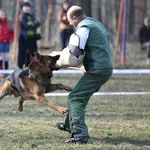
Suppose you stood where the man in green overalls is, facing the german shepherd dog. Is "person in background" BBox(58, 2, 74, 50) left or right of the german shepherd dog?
right

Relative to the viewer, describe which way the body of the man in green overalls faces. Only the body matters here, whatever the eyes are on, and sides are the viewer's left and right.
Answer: facing to the left of the viewer

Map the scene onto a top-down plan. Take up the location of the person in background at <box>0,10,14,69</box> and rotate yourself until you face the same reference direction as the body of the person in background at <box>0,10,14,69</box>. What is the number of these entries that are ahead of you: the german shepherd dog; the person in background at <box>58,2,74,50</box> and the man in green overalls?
2

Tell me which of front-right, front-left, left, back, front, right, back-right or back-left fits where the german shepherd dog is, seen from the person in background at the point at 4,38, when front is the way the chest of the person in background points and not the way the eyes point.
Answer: front

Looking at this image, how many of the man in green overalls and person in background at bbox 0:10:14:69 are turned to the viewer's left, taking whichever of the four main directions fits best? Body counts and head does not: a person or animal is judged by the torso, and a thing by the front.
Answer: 1

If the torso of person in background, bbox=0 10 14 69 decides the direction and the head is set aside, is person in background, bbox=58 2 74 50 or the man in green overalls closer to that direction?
the man in green overalls

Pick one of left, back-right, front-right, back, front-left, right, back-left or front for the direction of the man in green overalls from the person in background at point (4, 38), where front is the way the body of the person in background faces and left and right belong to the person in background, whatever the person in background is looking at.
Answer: front

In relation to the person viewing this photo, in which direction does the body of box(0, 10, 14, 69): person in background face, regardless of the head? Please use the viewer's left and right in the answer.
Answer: facing the viewer

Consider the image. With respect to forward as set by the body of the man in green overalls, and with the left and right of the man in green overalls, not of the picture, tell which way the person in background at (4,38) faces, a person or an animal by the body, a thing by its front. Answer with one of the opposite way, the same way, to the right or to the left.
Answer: to the left

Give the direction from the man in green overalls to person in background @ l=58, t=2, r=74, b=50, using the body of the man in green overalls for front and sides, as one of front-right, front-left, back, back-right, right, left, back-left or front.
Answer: right

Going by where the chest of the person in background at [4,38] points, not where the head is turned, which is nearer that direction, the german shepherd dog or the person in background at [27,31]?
the german shepherd dog

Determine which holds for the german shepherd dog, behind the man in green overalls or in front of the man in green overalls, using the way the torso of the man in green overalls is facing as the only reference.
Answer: in front

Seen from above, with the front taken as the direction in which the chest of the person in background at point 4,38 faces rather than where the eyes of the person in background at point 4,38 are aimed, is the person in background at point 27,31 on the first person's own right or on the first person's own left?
on the first person's own left
